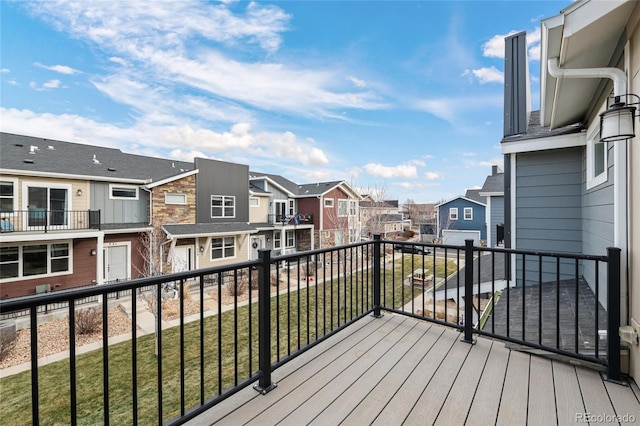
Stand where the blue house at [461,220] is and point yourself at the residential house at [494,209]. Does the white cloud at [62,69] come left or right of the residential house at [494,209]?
right

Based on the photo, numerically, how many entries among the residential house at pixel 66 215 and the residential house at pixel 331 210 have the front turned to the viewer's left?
0

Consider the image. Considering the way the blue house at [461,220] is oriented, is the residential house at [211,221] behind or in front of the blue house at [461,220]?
in front

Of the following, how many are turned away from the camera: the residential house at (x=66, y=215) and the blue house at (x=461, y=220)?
0

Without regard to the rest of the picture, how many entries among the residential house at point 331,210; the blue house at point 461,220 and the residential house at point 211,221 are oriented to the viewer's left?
0

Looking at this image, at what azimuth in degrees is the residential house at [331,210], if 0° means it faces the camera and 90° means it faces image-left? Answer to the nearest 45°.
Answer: approximately 315°

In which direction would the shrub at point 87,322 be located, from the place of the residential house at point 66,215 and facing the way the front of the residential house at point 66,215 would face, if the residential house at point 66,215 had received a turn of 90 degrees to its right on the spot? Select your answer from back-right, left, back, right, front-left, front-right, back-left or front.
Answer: front-left

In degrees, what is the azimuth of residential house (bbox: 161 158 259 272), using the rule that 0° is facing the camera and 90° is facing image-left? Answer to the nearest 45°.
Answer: approximately 315°

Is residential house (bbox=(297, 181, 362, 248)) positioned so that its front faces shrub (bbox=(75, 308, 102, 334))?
no

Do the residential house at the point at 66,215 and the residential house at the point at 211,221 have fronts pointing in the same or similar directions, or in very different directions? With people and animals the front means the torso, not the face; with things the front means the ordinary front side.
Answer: same or similar directions

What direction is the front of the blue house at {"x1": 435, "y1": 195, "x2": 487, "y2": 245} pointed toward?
toward the camera

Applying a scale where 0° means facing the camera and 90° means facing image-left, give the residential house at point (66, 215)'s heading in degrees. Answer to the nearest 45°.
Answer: approximately 315°

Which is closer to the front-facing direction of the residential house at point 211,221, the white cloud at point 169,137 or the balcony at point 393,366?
the balcony
